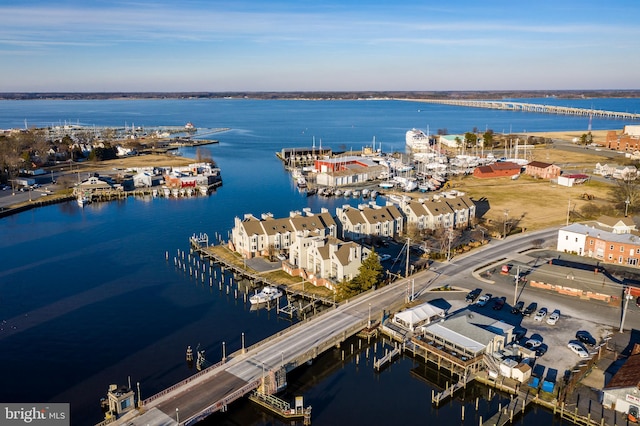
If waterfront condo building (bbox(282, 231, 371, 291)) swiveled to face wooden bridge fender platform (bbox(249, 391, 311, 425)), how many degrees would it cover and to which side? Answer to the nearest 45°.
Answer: approximately 45° to its left

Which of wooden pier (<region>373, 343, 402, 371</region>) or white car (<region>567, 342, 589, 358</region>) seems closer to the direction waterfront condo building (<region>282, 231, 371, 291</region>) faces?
the wooden pier

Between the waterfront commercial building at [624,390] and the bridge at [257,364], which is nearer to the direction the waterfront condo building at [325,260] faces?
the bridge

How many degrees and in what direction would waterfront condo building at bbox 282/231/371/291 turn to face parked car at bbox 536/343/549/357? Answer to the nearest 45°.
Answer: approximately 90° to its left

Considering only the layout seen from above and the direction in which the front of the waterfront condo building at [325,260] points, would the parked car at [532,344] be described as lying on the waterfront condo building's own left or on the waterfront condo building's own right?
on the waterfront condo building's own left

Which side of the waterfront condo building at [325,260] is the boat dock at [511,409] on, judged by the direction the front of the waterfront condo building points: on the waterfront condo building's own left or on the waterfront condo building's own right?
on the waterfront condo building's own left

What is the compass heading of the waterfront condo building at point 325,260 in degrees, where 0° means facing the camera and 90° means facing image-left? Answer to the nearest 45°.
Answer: approximately 45°

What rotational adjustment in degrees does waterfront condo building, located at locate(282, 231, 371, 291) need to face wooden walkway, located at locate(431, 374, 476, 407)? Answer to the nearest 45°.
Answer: approximately 90° to its left

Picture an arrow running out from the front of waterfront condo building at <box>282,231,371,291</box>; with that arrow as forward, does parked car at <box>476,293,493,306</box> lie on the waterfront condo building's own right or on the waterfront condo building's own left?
on the waterfront condo building's own left

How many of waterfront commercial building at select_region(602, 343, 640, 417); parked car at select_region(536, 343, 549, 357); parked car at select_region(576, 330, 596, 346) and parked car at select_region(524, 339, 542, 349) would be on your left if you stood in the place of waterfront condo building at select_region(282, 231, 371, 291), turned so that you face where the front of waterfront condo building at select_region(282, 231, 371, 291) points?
4
